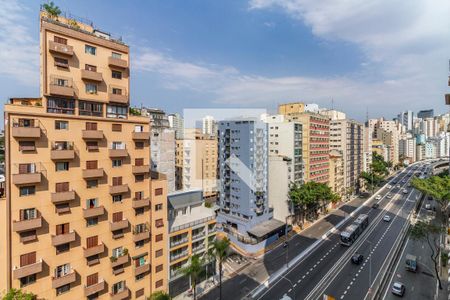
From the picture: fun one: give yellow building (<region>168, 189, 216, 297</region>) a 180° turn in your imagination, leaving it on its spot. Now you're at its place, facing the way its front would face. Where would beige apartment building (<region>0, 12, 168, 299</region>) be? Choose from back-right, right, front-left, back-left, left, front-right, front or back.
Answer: left

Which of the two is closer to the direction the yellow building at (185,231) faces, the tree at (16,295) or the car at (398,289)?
the car

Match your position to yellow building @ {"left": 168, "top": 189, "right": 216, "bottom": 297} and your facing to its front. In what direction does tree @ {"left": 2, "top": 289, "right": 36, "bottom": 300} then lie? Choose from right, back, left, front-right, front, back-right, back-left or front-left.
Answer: right

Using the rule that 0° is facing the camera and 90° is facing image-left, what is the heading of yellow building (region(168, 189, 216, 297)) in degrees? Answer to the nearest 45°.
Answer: approximately 315°

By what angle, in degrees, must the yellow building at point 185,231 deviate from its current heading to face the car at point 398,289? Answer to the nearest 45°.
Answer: approximately 45° to its left
